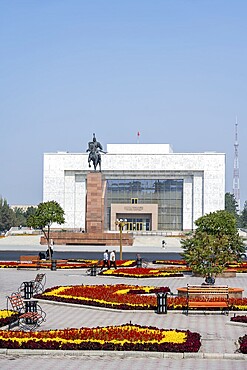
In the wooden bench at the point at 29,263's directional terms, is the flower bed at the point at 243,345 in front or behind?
in front

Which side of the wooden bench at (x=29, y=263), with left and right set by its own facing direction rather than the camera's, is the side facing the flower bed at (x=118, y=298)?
front

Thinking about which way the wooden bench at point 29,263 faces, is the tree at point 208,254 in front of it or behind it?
in front

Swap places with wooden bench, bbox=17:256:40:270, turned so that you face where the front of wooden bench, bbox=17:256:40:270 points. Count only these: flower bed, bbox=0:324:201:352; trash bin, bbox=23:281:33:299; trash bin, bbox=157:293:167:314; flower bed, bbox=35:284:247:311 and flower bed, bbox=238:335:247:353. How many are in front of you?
5

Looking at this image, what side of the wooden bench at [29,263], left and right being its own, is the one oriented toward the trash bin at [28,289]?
front

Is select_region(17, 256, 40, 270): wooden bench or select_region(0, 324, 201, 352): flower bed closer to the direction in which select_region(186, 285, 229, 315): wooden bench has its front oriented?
the flower bed

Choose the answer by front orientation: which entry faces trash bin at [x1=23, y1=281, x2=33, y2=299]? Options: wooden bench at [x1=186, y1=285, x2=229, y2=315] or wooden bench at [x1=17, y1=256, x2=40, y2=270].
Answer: wooden bench at [x1=17, y1=256, x2=40, y2=270]

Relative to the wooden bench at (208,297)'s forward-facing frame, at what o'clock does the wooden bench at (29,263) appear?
the wooden bench at (29,263) is roughly at 5 o'clock from the wooden bench at (208,297).

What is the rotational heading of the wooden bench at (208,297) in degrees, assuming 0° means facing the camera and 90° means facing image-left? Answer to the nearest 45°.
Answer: approximately 0°

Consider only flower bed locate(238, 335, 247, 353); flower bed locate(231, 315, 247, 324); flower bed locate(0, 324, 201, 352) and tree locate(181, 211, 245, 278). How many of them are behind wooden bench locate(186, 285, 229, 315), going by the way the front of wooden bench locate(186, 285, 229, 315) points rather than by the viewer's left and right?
1
